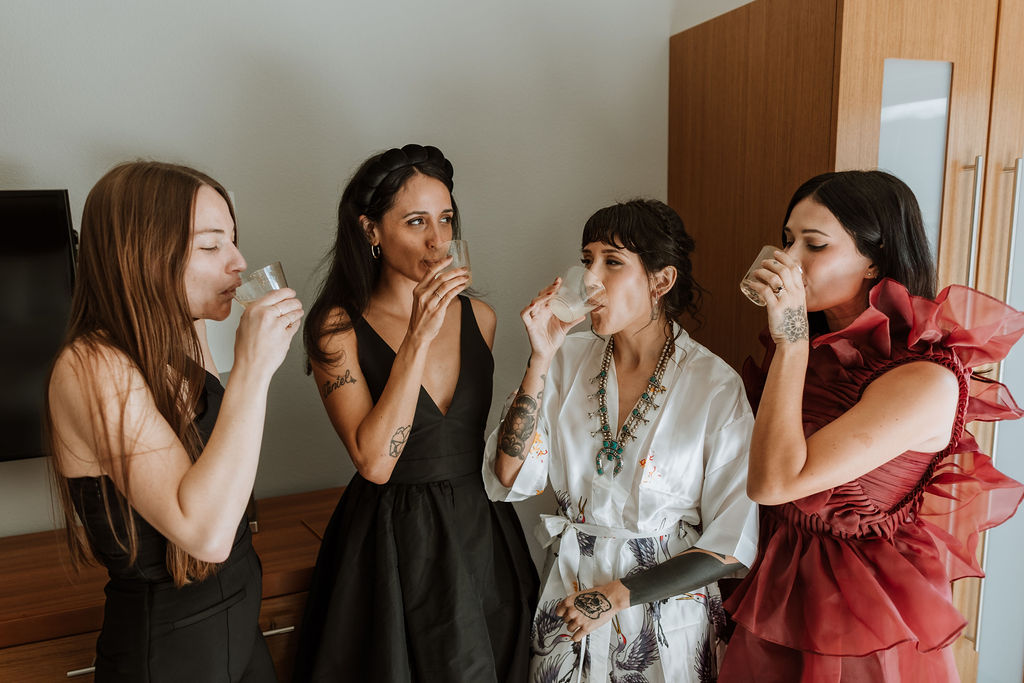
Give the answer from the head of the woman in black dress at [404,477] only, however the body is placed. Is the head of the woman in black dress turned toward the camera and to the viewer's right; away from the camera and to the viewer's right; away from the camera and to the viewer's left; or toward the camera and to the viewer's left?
toward the camera and to the viewer's right

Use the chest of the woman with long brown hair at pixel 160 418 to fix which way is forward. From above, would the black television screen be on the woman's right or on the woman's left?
on the woman's left

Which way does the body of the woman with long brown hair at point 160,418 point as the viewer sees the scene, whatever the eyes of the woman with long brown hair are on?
to the viewer's right

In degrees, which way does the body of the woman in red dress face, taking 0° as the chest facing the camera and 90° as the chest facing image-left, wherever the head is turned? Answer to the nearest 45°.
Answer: approximately 45°

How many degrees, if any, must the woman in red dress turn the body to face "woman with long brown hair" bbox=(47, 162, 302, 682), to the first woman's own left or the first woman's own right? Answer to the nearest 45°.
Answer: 0° — they already face them

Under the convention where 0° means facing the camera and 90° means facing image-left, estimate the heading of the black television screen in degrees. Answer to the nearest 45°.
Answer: approximately 0°

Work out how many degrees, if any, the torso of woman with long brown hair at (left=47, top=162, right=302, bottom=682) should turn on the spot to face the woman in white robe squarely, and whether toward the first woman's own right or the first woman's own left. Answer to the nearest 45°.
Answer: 0° — they already face them

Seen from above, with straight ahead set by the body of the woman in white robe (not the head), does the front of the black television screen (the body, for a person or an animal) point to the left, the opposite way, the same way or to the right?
to the left

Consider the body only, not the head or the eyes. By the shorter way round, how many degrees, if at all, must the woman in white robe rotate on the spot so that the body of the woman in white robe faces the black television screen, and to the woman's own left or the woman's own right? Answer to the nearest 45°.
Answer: approximately 45° to the woman's own right

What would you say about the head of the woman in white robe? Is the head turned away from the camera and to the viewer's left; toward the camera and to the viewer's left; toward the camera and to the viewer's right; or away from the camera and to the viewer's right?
toward the camera and to the viewer's left

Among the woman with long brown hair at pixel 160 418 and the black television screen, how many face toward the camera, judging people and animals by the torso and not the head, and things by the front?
1

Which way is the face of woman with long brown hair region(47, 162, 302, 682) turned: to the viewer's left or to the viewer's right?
to the viewer's right
